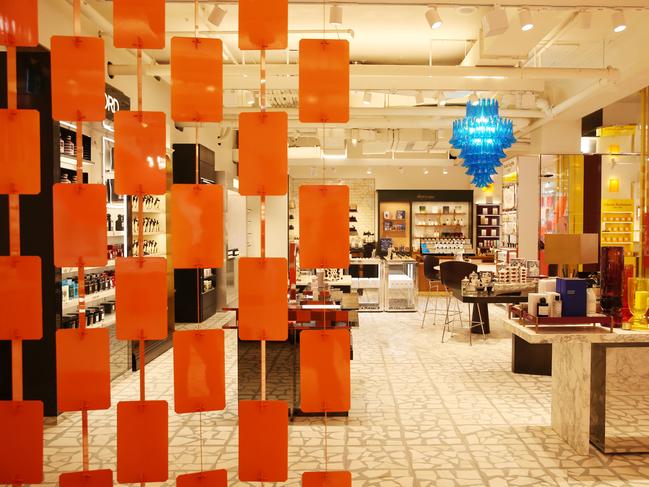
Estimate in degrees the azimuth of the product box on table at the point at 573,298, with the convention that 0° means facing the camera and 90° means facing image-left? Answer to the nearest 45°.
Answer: approximately 0°

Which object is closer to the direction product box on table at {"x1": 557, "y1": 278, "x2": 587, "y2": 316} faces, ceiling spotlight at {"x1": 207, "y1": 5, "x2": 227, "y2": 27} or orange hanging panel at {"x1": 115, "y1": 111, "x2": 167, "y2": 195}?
the orange hanging panel

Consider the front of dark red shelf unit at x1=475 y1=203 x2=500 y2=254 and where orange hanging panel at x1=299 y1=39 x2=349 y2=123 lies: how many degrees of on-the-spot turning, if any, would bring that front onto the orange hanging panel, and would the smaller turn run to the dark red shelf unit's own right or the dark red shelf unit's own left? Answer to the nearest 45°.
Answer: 0° — it already faces it

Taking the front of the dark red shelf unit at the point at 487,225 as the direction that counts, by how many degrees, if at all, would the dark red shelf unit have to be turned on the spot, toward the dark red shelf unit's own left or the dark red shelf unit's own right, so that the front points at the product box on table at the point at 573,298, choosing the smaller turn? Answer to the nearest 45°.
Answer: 0° — it already faces it

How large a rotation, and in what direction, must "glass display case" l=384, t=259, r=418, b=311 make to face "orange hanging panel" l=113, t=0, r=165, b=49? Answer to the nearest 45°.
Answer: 0° — it already faces it

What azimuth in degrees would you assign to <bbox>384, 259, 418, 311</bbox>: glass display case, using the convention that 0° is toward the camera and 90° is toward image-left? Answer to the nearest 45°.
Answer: approximately 0°

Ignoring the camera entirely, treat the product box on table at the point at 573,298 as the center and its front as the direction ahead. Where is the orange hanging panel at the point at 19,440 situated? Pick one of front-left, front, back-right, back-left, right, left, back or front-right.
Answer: front-right

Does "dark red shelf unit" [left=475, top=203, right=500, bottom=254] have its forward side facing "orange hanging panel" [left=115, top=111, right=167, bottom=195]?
yes
